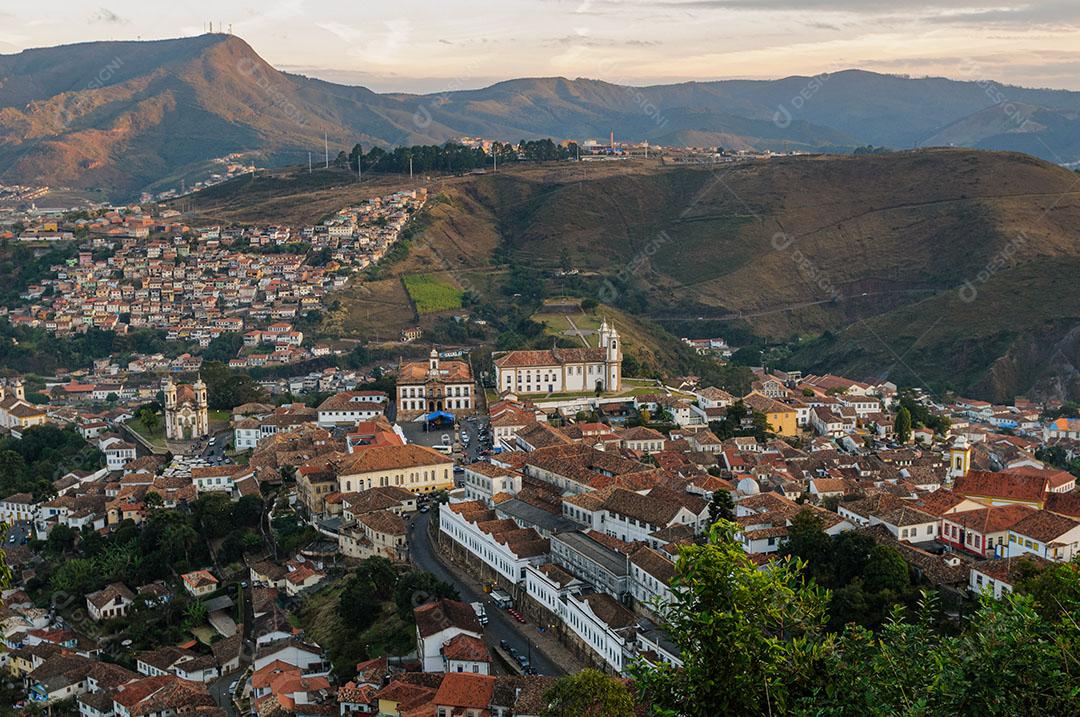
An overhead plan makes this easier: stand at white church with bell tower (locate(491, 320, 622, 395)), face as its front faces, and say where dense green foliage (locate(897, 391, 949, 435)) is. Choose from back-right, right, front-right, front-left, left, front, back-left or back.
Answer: front

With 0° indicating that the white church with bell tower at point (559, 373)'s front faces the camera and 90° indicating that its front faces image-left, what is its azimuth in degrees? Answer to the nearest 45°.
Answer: approximately 270°

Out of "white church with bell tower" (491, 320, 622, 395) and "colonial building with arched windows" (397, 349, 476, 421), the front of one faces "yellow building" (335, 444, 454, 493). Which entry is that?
the colonial building with arched windows

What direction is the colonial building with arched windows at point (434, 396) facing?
toward the camera

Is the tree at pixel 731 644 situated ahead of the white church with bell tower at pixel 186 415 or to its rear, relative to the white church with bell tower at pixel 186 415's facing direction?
ahead

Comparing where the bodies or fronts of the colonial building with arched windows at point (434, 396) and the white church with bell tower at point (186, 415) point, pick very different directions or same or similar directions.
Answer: same or similar directions

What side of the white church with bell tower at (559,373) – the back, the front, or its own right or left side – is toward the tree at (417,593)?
right

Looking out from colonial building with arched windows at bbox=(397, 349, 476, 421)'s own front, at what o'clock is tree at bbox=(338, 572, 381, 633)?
The tree is roughly at 12 o'clock from the colonial building with arched windows.

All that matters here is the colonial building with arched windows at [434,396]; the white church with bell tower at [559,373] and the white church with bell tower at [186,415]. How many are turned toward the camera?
2

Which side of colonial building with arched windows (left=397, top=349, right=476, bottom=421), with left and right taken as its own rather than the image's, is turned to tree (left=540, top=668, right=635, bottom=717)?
front

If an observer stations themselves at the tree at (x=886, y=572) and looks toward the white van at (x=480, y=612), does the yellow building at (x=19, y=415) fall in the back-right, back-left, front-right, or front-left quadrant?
front-right

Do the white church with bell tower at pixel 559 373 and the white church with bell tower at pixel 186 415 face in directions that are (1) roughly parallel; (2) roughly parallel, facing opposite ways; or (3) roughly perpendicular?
roughly perpendicular

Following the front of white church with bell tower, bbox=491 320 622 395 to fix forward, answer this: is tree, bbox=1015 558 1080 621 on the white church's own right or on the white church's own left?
on the white church's own right

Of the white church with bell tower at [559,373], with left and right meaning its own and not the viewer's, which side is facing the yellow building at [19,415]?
back

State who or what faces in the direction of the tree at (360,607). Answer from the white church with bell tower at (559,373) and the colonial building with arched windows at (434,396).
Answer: the colonial building with arched windows

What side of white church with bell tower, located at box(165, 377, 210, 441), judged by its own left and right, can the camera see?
front

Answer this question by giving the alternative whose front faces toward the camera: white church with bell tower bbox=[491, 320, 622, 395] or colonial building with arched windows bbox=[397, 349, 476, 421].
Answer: the colonial building with arched windows

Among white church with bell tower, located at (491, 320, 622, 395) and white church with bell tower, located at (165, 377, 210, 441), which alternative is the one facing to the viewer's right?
white church with bell tower, located at (491, 320, 622, 395)
